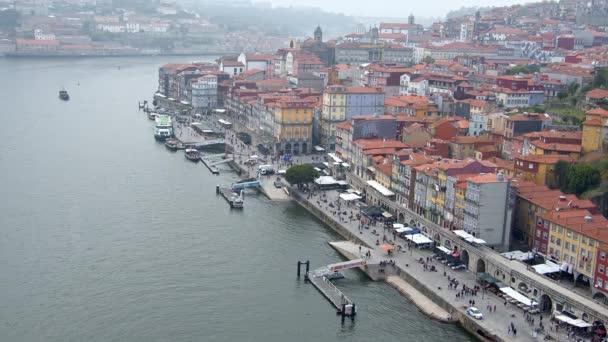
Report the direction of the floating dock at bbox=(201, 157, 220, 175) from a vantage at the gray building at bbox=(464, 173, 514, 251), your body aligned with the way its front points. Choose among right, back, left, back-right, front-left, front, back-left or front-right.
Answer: right

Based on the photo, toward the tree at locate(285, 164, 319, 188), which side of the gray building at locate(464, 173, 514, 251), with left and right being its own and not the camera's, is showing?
right

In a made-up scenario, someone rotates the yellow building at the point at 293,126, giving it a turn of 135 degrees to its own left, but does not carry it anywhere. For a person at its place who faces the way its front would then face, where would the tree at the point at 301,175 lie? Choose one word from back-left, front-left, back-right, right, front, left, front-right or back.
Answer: back-right

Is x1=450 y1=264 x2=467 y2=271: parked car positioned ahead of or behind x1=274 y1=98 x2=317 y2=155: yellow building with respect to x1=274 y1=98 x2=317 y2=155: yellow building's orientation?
ahead

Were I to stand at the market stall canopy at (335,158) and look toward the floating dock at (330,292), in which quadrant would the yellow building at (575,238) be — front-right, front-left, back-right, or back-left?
front-left

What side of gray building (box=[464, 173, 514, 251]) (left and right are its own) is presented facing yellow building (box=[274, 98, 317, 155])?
right

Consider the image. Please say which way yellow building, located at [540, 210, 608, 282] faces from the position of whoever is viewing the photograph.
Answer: facing the viewer and to the left of the viewer

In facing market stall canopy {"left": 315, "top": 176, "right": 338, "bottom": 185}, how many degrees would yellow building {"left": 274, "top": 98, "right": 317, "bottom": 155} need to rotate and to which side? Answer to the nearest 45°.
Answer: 0° — it already faces it

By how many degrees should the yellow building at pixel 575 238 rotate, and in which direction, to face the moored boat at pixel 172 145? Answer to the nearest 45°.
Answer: approximately 90° to its right

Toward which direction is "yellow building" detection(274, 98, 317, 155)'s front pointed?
toward the camera
